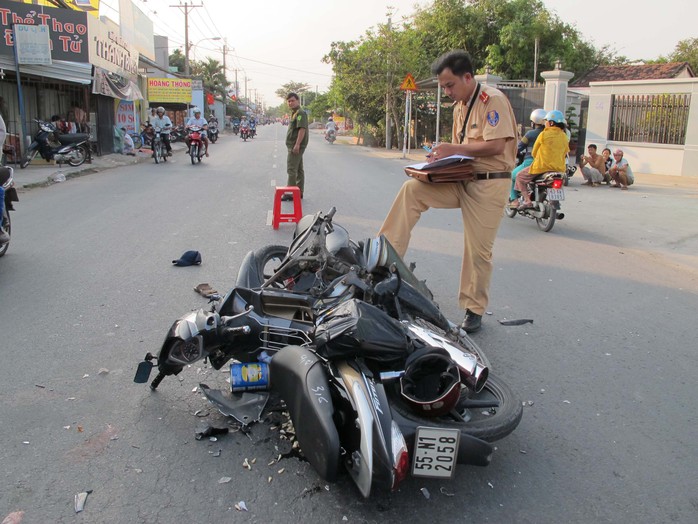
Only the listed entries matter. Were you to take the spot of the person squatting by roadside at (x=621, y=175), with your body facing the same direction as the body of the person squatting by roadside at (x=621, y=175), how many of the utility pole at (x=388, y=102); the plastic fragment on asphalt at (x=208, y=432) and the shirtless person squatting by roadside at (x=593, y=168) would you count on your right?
2

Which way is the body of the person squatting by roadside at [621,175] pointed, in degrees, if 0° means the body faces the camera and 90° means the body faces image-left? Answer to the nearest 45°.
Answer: approximately 45°

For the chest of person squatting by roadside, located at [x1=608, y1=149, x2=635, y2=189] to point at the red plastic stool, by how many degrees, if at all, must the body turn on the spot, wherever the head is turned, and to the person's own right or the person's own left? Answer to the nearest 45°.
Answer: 0° — they already face it

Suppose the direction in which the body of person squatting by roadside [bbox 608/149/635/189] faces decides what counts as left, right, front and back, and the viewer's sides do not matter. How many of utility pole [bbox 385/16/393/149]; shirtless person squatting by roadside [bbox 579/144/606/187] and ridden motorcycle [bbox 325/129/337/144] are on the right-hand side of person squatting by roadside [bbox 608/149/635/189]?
3

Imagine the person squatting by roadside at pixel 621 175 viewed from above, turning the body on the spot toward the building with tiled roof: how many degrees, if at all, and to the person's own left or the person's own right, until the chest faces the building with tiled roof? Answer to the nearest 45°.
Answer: approximately 135° to the person's own right

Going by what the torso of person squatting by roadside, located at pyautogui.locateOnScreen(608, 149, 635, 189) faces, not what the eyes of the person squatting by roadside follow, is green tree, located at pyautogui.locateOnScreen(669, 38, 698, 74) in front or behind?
behind

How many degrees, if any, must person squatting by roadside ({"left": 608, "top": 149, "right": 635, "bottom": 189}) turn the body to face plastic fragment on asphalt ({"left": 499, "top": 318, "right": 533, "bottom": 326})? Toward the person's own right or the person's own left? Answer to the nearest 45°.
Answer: approximately 45° to the person's own left

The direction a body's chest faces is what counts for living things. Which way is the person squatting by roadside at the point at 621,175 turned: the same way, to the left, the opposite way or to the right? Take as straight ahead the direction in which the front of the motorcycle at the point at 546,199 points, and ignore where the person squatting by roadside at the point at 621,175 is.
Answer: to the left

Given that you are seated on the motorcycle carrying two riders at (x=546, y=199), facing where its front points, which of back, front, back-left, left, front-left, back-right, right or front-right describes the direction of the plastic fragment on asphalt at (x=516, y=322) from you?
back-left

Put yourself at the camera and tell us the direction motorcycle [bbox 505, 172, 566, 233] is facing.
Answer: facing away from the viewer and to the left of the viewer
